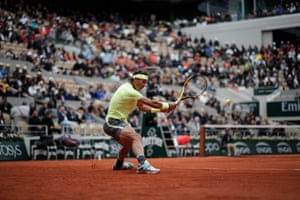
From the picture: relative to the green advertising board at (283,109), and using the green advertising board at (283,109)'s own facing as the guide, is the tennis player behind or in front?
in front

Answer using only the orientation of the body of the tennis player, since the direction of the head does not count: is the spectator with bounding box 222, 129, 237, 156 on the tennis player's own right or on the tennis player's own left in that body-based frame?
on the tennis player's own left

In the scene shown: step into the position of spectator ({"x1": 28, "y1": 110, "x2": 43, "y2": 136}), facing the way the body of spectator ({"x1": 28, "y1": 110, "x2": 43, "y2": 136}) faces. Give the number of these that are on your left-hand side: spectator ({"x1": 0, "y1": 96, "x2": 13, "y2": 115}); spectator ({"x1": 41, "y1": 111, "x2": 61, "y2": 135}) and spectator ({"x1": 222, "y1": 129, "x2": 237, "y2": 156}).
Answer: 2

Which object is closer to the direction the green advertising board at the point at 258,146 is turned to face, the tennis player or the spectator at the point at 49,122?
the tennis player

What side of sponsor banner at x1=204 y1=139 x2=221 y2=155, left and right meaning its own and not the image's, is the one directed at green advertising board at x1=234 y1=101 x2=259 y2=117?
back

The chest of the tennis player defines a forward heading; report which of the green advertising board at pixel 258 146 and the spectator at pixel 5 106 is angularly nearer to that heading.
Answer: the green advertising board

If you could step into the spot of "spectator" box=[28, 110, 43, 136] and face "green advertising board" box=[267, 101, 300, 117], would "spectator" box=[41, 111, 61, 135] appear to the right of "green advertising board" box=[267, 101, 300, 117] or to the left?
right

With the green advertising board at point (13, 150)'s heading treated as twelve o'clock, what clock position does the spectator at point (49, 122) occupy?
The spectator is roughly at 8 o'clock from the green advertising board.
